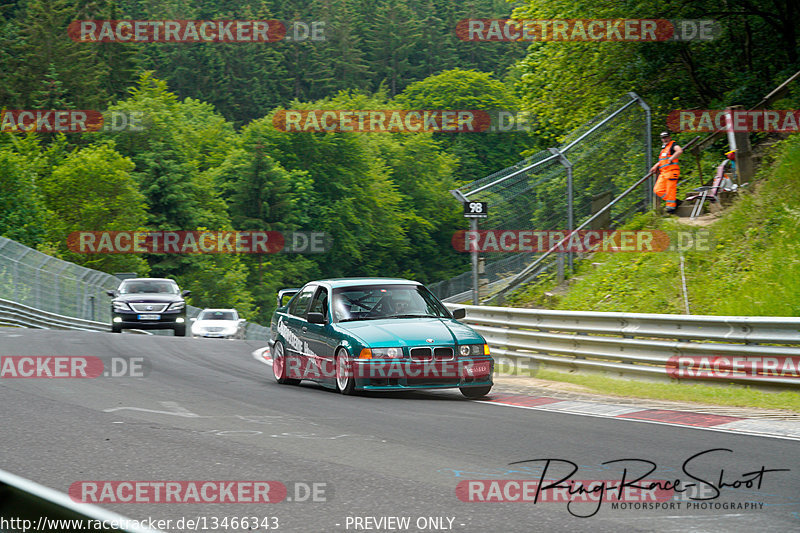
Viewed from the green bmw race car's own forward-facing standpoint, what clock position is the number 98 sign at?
The number 98 sign is roughly at 8 o'clock from the green bmw race car.

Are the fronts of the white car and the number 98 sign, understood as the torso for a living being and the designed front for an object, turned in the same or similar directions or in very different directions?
same or similar directions

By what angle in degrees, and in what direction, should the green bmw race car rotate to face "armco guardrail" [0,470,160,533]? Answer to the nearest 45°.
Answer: approximately 45° to its right

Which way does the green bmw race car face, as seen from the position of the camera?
facing the viewer and to the right of the viewer

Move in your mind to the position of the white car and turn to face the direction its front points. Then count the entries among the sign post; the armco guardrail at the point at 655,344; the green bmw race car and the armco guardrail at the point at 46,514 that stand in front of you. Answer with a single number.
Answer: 4

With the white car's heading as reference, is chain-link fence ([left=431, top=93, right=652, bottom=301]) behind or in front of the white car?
in front

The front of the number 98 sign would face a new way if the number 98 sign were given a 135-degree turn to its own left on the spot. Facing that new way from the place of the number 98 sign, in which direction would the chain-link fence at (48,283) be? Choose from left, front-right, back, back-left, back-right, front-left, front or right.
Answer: left

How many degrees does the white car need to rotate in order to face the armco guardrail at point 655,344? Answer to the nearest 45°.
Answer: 0° — it already faces it

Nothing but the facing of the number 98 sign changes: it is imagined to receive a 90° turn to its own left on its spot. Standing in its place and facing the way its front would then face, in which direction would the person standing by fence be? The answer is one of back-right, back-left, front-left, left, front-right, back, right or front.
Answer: front-left

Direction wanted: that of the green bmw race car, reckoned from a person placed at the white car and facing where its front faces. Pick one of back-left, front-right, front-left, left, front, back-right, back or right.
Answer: front

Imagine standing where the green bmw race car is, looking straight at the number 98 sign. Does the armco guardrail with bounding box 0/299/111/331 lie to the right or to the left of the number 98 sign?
left

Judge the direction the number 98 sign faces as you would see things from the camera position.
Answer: facing the viewer

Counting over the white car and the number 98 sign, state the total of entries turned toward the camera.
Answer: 2

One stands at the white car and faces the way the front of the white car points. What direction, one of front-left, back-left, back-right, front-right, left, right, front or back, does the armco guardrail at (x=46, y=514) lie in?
front

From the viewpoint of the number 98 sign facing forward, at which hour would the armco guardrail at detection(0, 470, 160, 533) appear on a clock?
The armco guardrail is roughly at 12 o'clock from the number 98 sign.

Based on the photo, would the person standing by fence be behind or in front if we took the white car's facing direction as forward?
in front

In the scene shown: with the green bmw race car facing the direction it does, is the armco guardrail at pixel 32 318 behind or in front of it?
behind
